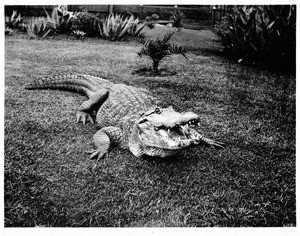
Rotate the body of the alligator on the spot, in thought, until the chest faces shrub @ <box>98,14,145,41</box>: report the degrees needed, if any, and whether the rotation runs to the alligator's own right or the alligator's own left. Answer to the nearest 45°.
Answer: approximately 135° to the alligator's own left

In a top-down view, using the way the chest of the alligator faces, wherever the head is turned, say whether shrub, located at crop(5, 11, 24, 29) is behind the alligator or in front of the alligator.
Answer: behind

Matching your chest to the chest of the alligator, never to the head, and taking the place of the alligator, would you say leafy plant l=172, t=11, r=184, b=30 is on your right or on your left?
on your left

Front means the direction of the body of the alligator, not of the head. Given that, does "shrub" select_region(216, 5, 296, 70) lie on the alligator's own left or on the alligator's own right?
on the alligator's own left

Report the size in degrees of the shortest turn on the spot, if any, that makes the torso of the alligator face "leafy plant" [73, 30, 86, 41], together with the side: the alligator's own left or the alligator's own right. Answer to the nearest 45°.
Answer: approximately 135° to the alligator's own left

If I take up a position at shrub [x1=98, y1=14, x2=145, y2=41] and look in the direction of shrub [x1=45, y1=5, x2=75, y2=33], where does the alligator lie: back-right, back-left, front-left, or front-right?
back-left

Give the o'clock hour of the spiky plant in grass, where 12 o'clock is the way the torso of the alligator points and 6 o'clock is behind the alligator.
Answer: The spiky plant in grass is roughly at 8 o'clock from the alligator.

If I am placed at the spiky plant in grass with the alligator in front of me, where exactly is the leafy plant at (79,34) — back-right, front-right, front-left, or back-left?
back-right

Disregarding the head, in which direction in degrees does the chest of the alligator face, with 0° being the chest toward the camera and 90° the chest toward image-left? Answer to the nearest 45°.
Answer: approximately 315°

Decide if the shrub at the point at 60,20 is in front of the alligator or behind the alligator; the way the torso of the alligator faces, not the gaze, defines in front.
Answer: behind
